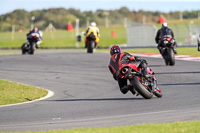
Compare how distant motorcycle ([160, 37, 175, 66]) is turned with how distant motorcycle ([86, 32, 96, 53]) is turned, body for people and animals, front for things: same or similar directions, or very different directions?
same or similar directions
